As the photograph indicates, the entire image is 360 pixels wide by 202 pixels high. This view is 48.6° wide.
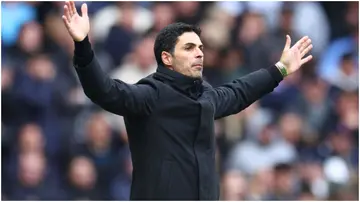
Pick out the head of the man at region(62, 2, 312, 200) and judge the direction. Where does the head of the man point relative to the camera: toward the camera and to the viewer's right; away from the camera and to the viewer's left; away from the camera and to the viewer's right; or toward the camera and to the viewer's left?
toward the camera and to the viewer's right

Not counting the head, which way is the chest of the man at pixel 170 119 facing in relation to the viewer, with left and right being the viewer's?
facing the viewer and to the right of the viewer
